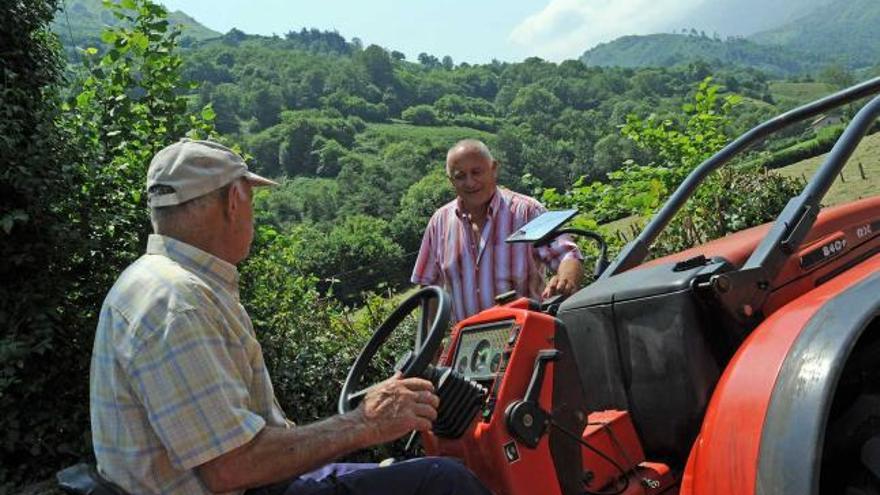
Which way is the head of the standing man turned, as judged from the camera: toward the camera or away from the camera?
toward the camera

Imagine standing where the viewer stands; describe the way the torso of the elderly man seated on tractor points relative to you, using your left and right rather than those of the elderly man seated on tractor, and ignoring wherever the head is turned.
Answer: facing away from the viewer and to the right of the viewer

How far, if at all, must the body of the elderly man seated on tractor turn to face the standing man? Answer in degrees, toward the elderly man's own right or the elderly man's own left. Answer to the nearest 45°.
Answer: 0° — they already face them
